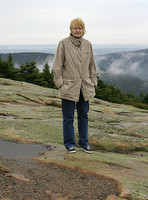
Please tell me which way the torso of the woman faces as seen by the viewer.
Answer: toward the camera
